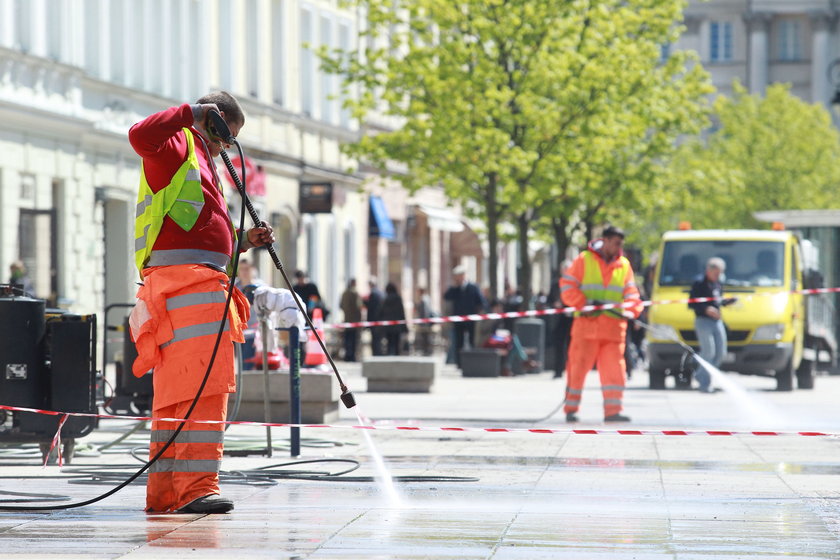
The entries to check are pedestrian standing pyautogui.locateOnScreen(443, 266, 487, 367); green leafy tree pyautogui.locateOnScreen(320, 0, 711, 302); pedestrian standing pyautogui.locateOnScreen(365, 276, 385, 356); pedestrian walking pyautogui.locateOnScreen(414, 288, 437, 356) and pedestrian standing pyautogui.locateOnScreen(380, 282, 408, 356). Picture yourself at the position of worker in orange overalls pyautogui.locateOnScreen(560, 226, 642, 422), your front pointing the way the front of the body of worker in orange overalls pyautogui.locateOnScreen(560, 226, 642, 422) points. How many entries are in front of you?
0

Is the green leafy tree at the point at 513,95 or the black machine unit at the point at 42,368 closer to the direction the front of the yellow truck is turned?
the black machine unit

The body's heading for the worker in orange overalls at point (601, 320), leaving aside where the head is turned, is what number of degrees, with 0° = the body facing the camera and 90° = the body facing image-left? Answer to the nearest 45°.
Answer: approximately 315°

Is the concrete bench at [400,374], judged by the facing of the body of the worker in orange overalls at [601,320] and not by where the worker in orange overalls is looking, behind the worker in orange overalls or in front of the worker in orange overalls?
behind

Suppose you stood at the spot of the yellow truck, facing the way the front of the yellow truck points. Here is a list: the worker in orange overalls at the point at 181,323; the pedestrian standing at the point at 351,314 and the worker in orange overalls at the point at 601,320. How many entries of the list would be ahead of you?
2

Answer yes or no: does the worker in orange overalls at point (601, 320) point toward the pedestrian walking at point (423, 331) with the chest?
no

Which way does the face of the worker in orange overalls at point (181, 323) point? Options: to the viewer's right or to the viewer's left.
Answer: to the viewer's right

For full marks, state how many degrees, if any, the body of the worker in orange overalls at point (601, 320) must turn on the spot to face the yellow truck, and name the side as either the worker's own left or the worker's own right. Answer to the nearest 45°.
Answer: approximately 135° to the worker's own left

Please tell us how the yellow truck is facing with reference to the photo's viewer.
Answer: facing the viewer

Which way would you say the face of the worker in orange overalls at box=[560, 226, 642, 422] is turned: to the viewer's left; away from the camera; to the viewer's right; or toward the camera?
toward the camera

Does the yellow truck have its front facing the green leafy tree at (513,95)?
no

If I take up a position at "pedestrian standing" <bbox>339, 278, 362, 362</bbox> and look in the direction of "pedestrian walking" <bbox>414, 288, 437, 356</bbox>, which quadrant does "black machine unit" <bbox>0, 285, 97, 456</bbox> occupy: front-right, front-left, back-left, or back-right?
back-right

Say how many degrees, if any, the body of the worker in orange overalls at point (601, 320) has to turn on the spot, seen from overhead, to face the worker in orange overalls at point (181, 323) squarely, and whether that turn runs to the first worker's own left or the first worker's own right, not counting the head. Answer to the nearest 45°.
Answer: approximately 45° to the first worker's own right

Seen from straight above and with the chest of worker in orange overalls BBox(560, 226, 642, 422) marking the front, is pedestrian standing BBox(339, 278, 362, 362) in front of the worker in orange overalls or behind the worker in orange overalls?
behind

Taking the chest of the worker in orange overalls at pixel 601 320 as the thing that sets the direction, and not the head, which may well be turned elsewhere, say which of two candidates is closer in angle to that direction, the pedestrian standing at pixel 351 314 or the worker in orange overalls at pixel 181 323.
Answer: the worker in orange overalls
